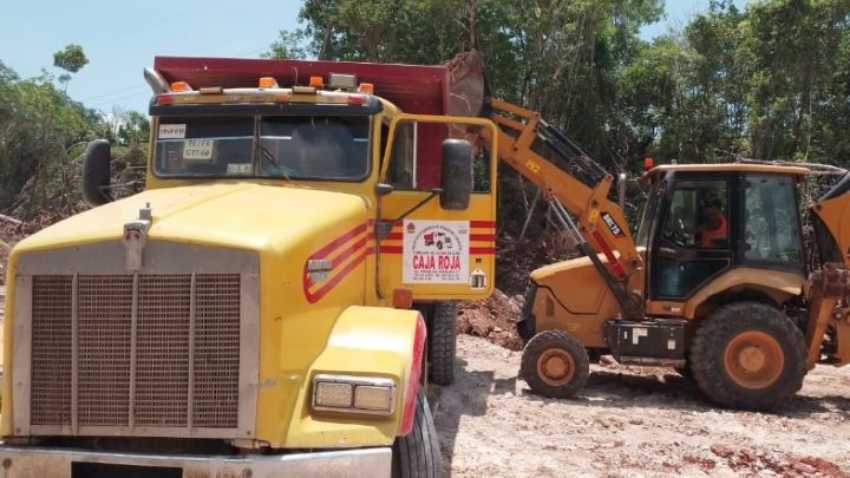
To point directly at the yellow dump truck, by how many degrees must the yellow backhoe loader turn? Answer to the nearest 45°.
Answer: approximately 45° to its left

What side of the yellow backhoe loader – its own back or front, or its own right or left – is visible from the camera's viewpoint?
left
